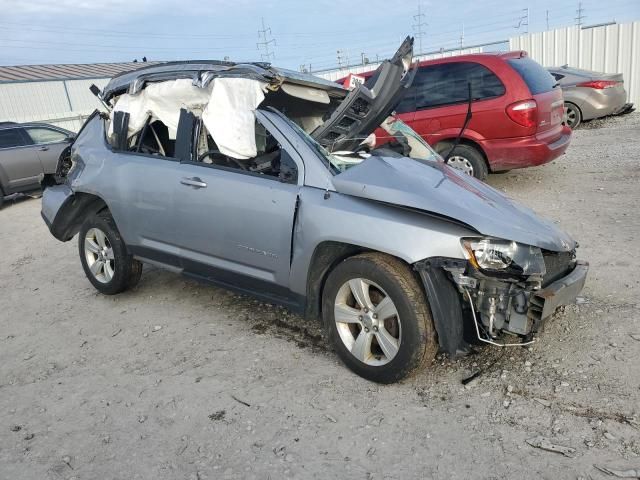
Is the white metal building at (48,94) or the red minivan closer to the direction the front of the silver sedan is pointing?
the white metal building

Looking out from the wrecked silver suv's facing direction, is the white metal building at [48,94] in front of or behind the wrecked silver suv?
behind

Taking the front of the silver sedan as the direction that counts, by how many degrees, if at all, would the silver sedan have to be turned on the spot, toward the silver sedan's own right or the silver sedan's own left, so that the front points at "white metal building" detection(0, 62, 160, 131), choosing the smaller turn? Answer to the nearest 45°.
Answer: approximately 45° to the silver sedan's own left

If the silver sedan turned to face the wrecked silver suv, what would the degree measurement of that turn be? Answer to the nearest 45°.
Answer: approximately 135° to its left

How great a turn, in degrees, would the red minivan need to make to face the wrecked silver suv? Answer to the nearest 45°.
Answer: approximately 135° to its left

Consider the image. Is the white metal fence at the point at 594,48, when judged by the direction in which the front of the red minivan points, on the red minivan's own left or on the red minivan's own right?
on the red minivan's own right

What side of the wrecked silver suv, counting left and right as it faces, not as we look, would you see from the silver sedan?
left

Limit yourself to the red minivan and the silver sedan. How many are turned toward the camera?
0

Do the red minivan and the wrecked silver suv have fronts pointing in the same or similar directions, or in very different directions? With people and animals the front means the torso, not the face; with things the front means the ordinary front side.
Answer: very different directions

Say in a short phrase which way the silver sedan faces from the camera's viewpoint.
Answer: facing away from the viewer and to the left of the viewer

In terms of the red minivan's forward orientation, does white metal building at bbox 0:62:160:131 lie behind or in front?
in front

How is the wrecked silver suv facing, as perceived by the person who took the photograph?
facing the viewer and to the right of the viewer

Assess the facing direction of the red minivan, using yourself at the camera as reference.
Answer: facing away from the viewer and to the left of the viewer
